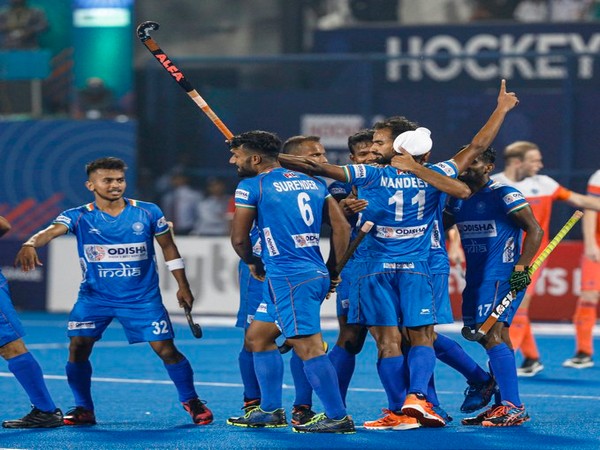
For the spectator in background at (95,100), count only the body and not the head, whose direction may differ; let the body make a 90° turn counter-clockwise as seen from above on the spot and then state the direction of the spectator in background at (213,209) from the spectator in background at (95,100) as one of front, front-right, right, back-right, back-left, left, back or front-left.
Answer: front-right

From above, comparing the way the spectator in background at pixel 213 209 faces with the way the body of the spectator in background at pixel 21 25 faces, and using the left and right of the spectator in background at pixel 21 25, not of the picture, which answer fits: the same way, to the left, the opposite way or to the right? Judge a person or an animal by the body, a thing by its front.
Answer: the same way

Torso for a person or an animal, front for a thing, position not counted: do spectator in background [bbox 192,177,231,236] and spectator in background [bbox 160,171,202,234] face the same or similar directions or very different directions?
same or similar directions

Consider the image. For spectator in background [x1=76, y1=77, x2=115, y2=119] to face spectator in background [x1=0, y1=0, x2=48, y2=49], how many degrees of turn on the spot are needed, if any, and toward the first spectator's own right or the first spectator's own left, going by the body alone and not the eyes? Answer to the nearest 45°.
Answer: approximately 135° to the first spectator's own right

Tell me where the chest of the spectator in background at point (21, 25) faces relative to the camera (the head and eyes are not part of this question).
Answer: toward the camera

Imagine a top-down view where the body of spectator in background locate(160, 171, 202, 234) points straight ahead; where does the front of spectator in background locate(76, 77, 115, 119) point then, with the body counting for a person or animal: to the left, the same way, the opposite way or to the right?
the same way

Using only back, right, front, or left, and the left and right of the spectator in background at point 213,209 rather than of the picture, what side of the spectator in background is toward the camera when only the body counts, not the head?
front

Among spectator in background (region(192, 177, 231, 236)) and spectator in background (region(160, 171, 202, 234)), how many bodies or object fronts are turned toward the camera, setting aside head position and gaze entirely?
2

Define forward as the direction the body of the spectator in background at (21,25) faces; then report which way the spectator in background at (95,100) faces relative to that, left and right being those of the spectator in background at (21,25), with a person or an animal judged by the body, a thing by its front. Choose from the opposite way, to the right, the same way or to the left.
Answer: the same way

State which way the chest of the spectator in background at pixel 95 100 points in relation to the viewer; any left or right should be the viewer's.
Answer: facing the viewer

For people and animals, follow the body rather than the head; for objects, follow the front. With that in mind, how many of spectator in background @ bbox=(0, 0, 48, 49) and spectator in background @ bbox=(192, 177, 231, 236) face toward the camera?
2

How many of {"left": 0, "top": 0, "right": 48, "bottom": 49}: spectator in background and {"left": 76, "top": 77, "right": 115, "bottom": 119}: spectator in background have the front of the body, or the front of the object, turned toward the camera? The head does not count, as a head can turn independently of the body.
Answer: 2

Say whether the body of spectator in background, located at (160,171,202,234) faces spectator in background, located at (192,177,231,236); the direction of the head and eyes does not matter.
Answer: no

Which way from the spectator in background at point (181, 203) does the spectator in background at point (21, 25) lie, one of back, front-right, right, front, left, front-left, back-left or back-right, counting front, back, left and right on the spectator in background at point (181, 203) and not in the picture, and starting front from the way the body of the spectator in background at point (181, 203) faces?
back-right

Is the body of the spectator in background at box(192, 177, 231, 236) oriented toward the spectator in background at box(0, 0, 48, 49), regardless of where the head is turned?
no
